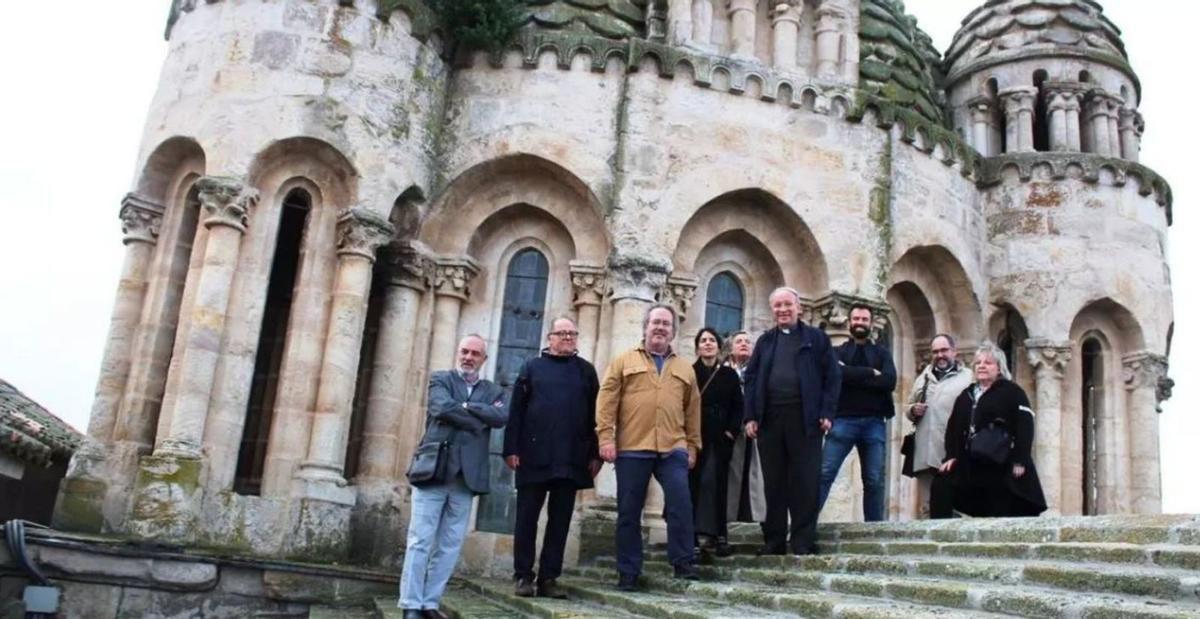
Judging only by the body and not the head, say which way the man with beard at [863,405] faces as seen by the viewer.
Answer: toward the camera

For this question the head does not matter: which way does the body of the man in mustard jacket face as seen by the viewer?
toward the camera

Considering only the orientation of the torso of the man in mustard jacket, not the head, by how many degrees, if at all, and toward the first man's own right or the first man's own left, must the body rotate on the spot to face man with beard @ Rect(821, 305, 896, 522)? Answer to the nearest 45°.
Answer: approximately 135° to the first man's own left

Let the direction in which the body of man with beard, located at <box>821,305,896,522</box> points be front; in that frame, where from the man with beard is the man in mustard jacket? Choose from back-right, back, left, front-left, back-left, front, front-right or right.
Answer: front-right

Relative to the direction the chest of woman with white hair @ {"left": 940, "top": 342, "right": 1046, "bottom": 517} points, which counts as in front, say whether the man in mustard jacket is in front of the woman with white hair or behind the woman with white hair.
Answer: in front

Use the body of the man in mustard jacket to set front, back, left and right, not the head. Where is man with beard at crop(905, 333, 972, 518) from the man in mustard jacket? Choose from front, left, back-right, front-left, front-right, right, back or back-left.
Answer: back-left

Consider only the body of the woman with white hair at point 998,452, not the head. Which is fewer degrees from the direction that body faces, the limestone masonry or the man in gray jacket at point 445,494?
the man in gray jacket

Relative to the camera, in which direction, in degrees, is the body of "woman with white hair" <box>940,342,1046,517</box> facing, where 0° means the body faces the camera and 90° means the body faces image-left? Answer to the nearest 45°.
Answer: approximately 45°

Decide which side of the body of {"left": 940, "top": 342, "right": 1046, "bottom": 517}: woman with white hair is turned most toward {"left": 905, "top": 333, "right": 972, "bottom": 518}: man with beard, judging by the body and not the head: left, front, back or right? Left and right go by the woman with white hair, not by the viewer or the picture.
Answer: right

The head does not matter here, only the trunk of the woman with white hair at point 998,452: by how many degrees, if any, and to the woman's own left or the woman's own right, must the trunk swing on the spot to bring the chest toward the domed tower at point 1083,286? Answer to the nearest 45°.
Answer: approximately 135° to the woman's own right
